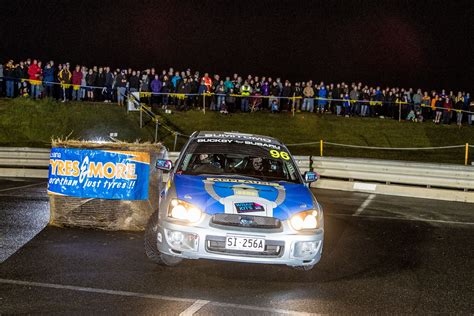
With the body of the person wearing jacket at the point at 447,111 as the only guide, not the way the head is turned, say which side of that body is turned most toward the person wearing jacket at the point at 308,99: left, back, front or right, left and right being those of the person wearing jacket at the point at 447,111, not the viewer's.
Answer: right

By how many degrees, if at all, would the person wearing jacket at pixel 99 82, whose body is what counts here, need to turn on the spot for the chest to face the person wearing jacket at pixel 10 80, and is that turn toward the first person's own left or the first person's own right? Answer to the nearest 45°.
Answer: approximately 90° to the first person's own right

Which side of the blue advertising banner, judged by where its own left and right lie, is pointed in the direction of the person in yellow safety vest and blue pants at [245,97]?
back

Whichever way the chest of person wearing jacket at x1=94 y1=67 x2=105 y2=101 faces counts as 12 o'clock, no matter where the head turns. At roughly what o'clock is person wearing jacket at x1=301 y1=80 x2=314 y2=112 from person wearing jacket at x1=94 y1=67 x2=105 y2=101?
person wearing jacket at x1=301 y1=80 x2=314 y2=112 is roughly at 9 o'clock from person wearing jacket at x1=94 y1=67 x2=105 y2=101.

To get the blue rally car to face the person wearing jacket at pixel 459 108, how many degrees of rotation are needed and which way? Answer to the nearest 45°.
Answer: approximately 135° to its left

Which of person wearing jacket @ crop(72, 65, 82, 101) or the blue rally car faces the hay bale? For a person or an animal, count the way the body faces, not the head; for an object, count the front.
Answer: the person wearing jacket

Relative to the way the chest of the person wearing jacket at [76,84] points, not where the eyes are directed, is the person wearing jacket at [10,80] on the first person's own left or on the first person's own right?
on the first person's own right

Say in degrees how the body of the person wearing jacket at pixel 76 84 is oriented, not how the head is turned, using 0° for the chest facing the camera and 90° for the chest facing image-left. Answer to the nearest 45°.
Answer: approximately 0°
